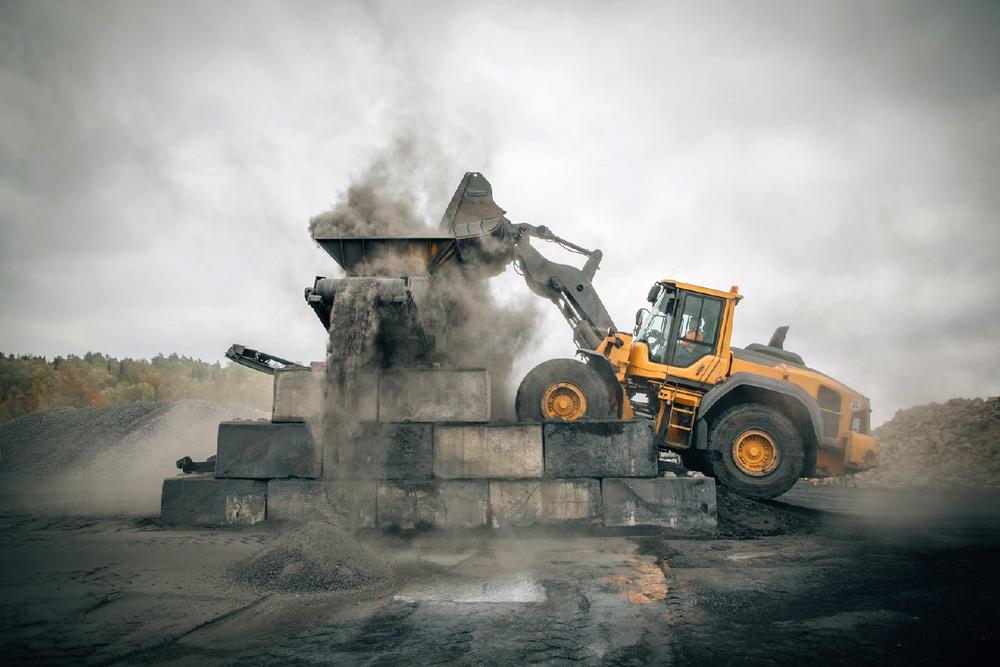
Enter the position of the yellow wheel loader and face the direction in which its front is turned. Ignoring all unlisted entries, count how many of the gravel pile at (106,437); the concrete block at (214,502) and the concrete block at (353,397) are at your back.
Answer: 0

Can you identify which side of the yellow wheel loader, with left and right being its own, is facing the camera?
left

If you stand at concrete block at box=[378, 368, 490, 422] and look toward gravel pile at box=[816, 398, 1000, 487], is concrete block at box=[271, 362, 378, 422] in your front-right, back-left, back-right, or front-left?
back-left

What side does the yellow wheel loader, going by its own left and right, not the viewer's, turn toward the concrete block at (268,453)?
front

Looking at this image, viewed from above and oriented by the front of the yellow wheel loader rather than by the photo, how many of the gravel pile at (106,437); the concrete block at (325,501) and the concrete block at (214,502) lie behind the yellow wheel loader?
0

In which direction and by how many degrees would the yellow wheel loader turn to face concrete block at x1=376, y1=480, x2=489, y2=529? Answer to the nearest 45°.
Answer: approximately 45° to its left

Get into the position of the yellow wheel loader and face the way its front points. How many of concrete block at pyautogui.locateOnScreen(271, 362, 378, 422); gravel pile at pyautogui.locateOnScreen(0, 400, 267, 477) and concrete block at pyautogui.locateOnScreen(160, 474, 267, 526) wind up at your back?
0

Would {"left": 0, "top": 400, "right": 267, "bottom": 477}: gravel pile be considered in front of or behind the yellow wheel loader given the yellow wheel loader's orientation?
in front

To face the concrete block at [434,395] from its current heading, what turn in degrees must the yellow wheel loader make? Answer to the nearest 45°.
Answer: approximately 45° to its left

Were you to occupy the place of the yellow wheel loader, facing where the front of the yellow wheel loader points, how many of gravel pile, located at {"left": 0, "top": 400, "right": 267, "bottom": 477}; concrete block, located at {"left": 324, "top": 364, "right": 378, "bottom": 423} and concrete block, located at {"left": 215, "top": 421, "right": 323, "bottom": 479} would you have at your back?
0

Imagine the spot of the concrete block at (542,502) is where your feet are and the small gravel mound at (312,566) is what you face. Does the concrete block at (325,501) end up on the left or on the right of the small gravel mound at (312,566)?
right

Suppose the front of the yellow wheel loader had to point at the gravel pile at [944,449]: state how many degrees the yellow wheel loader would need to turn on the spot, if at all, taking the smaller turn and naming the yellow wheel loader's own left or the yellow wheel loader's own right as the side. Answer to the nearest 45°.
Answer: approximately 135° to the yellow wheel loader's own right
